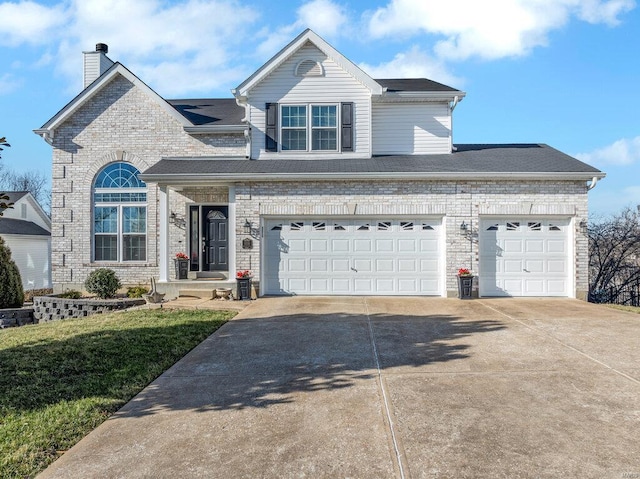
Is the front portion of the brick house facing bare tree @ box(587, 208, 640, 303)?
no

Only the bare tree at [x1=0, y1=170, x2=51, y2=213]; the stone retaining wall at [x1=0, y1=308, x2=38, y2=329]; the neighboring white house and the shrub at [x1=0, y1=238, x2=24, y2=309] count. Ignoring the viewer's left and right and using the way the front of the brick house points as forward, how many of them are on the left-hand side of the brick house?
0

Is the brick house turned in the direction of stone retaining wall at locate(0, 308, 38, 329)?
no

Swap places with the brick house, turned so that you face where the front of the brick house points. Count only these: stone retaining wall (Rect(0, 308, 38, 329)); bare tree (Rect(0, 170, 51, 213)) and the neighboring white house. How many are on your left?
0

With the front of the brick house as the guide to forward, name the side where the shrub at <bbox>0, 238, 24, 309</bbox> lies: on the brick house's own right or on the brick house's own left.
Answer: on the brick house's own right

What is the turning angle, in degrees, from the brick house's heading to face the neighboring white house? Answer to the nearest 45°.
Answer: approximately 135° to its right

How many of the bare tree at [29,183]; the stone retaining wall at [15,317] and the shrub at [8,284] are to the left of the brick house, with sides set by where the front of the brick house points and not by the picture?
0

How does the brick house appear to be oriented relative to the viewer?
toward the camera

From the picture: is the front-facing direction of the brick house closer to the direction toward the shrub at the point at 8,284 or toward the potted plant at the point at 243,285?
the potted plant

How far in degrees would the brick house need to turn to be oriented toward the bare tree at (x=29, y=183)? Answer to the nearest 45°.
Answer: approximately 135° to its right

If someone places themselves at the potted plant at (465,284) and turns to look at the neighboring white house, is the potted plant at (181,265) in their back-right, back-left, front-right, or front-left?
front-left

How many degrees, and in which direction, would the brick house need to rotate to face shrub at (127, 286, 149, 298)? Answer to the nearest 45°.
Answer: approximately 90° to its right

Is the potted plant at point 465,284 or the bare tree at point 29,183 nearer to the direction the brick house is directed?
the potted plant

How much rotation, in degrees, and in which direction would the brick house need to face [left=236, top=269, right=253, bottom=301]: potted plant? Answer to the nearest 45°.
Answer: approximately 45° to its right
